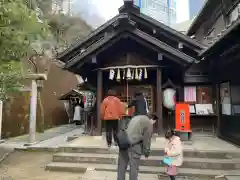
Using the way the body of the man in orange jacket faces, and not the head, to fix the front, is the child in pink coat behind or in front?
behind

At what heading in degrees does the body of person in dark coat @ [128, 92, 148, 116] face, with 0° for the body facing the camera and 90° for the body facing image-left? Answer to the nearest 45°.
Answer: approximately 135°

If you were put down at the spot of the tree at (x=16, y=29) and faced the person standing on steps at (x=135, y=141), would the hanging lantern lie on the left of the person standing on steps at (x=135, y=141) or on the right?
left

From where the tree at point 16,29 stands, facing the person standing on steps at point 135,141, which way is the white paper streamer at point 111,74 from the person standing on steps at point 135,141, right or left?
left

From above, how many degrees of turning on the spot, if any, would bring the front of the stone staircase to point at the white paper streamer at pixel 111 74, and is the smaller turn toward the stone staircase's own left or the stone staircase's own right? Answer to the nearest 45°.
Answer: approximately 135° to the stone staircase's own right

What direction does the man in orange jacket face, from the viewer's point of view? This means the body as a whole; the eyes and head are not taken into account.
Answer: away from the camera

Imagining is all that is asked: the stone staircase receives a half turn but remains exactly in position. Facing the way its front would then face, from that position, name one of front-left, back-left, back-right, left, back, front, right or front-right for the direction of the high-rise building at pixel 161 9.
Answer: front
